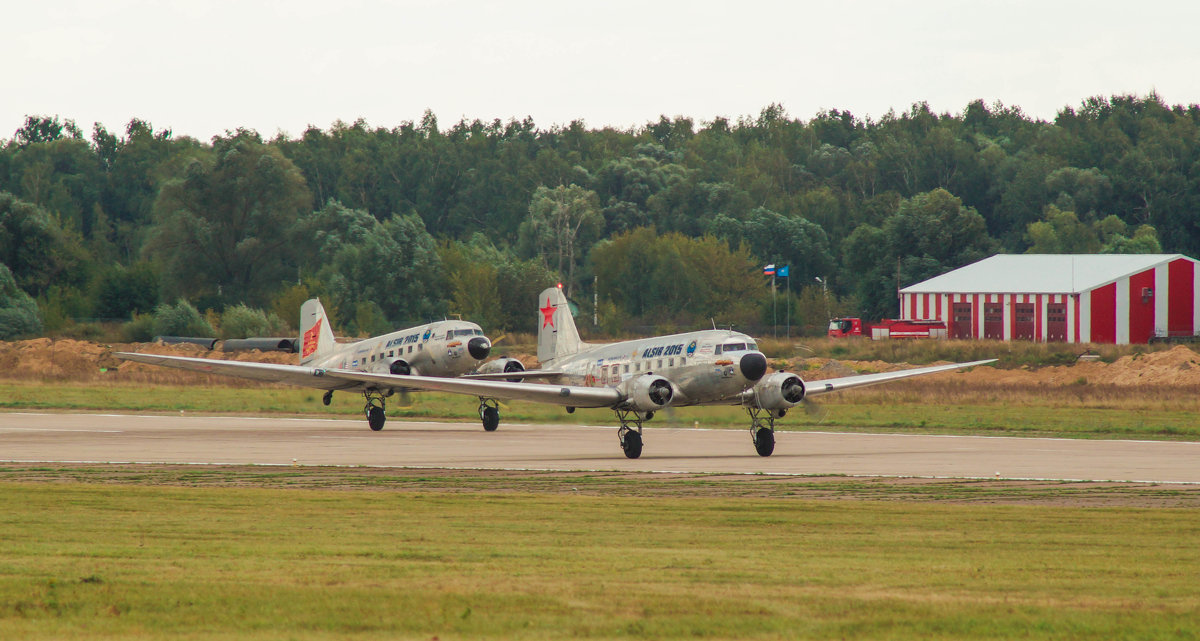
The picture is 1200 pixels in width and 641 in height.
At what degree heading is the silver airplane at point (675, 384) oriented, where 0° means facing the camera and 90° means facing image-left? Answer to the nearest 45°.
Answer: approximately 315°

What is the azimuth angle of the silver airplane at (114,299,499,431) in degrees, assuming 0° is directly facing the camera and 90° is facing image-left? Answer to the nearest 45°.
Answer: approximately 315°
